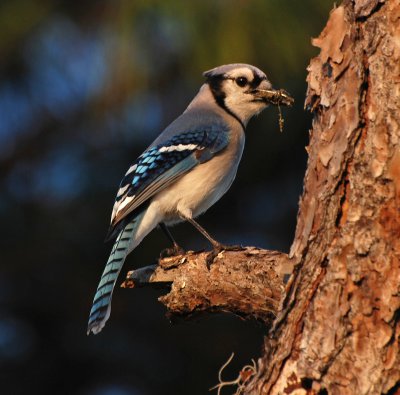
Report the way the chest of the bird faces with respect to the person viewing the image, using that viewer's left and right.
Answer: facing to the right of the viewer
